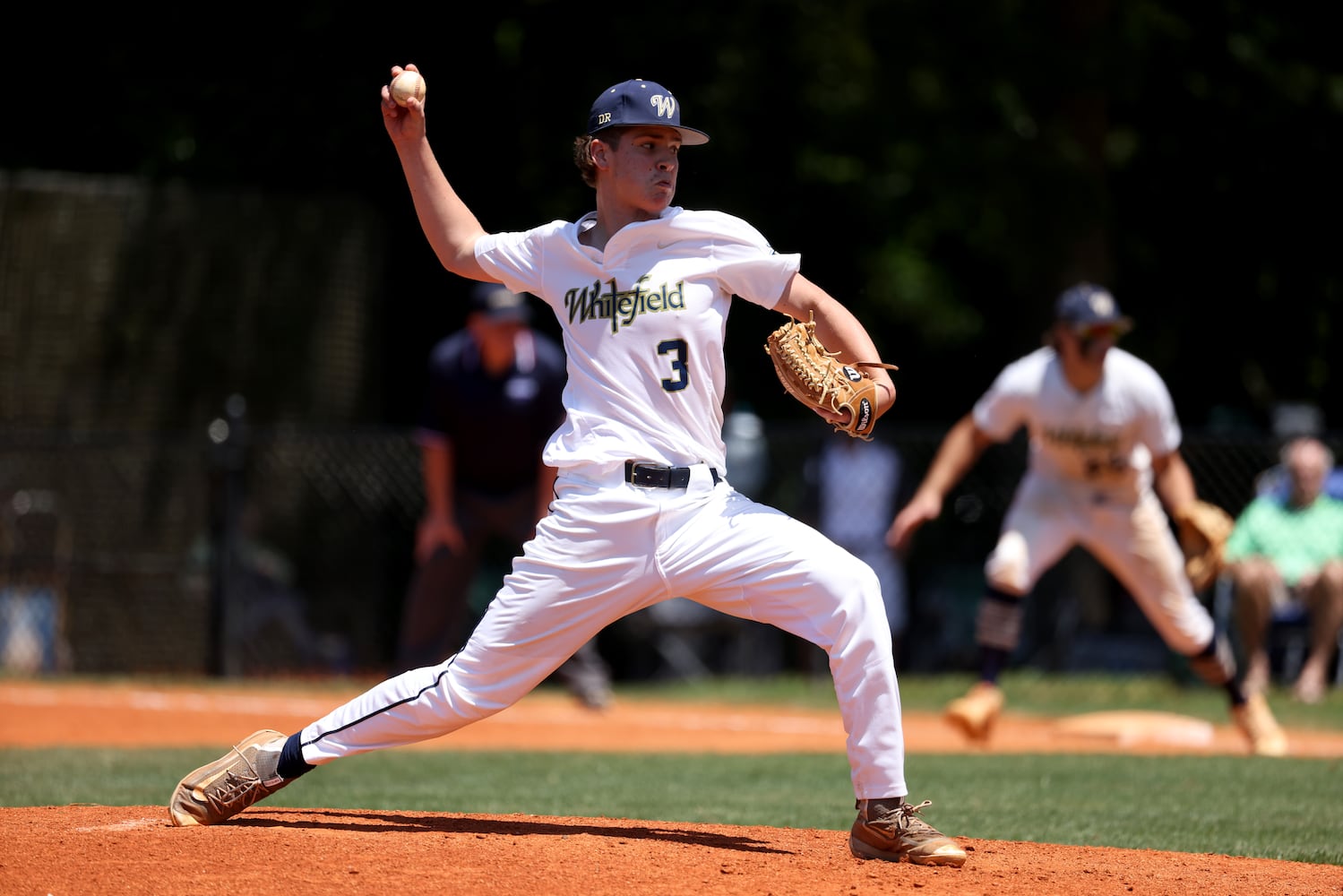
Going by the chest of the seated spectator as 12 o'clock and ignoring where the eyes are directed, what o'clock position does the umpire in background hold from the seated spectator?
The umpire in background is roughly at 2 o'clock from the seated spectator.

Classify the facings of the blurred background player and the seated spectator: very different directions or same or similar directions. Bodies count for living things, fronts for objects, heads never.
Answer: same or similar directions

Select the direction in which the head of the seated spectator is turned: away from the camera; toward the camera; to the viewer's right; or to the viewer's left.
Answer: toward the camera

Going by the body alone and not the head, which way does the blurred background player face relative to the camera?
toward the camera

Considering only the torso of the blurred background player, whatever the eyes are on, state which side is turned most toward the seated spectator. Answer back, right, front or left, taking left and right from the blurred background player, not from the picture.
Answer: back

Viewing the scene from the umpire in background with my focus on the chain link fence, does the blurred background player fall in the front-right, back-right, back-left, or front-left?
back-right

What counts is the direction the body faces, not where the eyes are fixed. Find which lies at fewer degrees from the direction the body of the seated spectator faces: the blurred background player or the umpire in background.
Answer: the blurred background player

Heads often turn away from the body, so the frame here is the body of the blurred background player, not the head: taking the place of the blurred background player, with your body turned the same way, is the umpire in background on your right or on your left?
on your right

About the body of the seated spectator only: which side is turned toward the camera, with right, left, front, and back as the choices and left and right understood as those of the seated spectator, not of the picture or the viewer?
front

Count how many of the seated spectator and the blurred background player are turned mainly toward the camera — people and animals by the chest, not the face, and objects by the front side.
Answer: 2

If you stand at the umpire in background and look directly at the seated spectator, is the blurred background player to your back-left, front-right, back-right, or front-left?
front-right

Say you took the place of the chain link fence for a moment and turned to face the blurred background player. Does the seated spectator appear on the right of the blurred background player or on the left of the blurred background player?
left
